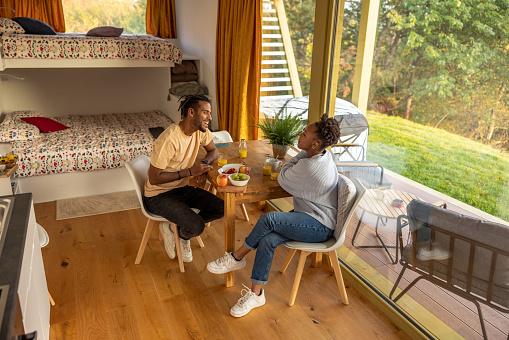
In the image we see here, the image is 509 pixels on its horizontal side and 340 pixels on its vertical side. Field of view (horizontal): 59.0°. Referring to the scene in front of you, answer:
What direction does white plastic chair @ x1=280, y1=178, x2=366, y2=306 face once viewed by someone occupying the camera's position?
facing to the left of the viewer

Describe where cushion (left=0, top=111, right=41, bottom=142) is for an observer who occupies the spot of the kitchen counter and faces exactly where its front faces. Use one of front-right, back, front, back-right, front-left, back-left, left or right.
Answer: left

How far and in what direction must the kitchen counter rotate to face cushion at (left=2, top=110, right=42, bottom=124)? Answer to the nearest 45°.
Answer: approximately 90° to its left

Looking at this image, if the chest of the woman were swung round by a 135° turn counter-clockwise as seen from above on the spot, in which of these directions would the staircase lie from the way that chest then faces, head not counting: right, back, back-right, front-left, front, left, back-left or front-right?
back-left

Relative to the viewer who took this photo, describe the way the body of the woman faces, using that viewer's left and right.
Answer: facing to the left of the viewer

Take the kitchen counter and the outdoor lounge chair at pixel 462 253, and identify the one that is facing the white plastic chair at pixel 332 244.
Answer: the kitchen counter

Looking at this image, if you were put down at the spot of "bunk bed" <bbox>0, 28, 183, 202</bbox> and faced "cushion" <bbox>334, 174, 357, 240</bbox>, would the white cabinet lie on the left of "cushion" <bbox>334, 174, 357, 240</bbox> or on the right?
right

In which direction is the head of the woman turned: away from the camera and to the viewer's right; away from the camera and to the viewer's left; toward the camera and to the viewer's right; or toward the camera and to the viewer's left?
away from the camera and to the viewer's left

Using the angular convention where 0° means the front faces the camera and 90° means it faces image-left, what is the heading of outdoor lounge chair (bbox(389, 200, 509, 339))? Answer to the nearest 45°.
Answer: approximately 225°

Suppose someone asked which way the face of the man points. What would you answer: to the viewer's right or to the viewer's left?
to the viewer's right
